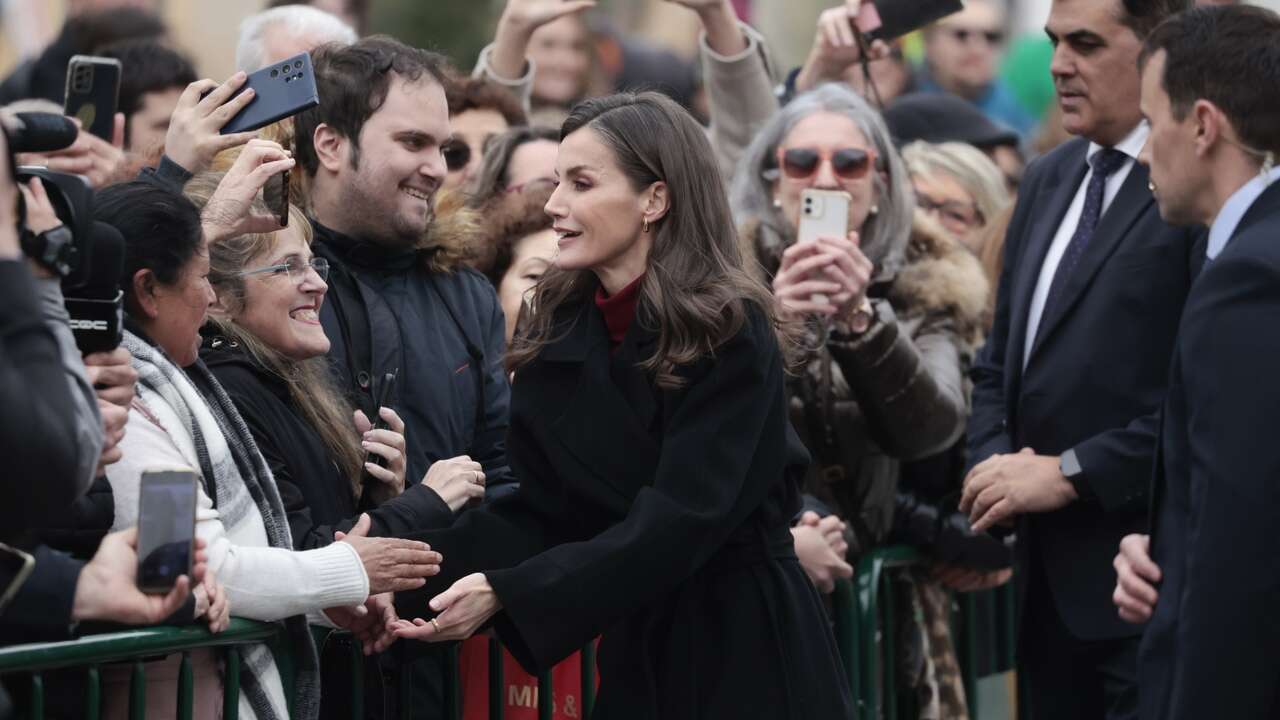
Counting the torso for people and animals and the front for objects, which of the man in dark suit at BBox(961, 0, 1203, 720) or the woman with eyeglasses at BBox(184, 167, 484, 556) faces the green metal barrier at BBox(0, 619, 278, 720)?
the man in dark suit

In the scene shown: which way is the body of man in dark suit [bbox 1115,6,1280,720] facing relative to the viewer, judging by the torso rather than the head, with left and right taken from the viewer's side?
facing to the left of the viewer

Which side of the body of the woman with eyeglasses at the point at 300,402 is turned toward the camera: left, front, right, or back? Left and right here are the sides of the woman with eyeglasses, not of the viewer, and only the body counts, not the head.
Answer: right

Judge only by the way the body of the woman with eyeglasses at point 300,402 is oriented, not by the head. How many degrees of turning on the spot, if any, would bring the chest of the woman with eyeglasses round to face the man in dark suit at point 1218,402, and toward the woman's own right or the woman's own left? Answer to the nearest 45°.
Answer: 0° — they already face them

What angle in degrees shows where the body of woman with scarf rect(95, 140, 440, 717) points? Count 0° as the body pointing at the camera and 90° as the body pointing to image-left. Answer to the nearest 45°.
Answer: approximately 270°

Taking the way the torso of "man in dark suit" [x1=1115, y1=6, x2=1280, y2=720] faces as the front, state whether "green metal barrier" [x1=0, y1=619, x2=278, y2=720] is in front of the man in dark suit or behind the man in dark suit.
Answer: in front

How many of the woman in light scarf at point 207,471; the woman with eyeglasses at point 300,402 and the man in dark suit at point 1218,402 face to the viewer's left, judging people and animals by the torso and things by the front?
1

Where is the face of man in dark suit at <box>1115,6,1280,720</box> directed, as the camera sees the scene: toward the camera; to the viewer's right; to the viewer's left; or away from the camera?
to the viewer's left

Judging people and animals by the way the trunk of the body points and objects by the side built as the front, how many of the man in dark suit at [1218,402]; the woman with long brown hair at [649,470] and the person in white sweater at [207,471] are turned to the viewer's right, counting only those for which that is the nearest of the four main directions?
1

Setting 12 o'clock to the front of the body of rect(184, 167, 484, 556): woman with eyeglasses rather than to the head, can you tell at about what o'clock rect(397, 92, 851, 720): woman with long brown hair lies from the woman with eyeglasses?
The woman with long brown hair is roughly at 1 o'clock from the woman with eyeglasses.
